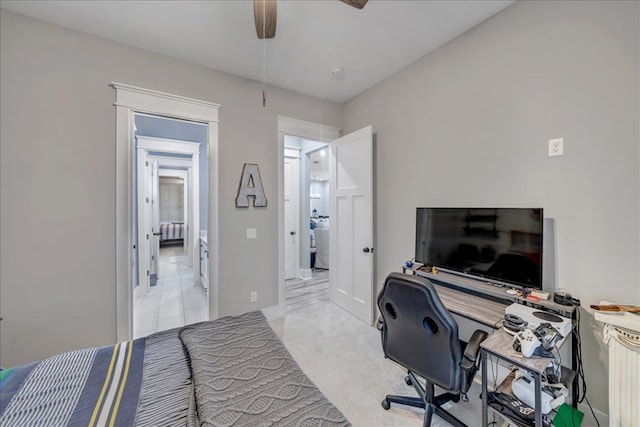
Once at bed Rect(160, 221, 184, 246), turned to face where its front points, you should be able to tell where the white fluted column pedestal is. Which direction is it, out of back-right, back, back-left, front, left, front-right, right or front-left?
front

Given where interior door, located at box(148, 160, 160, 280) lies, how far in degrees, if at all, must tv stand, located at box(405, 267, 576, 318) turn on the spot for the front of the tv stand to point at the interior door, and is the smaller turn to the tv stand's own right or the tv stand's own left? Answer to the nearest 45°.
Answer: approximately 45° to the tv stand's own right

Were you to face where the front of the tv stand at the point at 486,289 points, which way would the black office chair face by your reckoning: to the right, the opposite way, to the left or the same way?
the opposite way

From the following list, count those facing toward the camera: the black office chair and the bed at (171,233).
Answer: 1

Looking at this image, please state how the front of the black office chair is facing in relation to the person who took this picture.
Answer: facing away from the viewer and to the right of the viewer

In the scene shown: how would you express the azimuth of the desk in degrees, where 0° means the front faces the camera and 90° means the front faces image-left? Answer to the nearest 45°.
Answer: approximately 45°

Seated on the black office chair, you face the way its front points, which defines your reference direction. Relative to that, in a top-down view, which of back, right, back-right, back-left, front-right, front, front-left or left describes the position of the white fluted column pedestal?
front-right

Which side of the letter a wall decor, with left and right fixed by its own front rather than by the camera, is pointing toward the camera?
front

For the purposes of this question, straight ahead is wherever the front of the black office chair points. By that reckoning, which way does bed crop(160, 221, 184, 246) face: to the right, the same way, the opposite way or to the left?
to the right

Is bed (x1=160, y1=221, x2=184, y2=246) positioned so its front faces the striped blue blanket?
yes

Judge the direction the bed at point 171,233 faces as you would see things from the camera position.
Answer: facing the viewer

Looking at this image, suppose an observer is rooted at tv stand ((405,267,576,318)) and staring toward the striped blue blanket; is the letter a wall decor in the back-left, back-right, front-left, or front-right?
front-right

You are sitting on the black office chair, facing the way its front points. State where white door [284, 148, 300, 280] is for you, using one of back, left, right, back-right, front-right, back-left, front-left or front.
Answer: left
